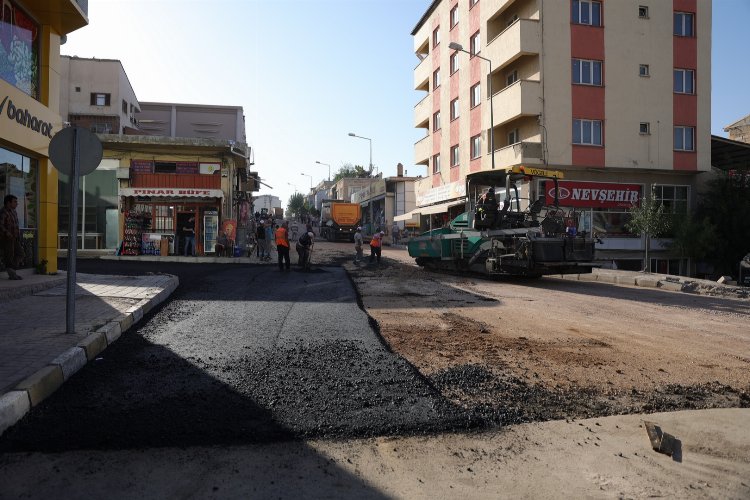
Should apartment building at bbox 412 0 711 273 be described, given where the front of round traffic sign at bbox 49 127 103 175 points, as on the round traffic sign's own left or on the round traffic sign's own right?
on the round traffic sign's own right

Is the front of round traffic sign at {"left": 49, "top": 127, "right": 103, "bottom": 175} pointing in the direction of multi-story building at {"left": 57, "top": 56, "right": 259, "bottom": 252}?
yes

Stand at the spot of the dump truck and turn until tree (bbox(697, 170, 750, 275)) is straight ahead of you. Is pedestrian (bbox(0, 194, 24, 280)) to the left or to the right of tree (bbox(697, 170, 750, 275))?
right

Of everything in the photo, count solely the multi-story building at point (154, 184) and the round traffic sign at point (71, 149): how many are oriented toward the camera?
1

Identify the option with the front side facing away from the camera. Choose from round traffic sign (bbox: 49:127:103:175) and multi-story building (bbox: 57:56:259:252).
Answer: the round traffic sign

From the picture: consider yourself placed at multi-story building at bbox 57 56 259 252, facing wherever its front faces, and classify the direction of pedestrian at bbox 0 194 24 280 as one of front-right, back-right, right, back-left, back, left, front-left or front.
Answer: front

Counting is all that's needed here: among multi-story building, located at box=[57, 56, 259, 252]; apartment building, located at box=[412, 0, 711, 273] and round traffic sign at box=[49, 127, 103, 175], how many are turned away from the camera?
1

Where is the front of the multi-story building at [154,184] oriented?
toward the camera

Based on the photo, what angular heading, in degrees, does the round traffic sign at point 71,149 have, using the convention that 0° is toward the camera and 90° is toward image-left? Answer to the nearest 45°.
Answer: approximately 180°

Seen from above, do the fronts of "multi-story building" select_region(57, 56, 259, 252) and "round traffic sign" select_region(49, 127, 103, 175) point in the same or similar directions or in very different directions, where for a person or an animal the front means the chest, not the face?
very different directions

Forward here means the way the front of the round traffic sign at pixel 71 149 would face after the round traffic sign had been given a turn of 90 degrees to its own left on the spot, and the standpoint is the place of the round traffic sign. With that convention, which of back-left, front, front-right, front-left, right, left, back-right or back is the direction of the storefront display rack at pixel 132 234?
right
